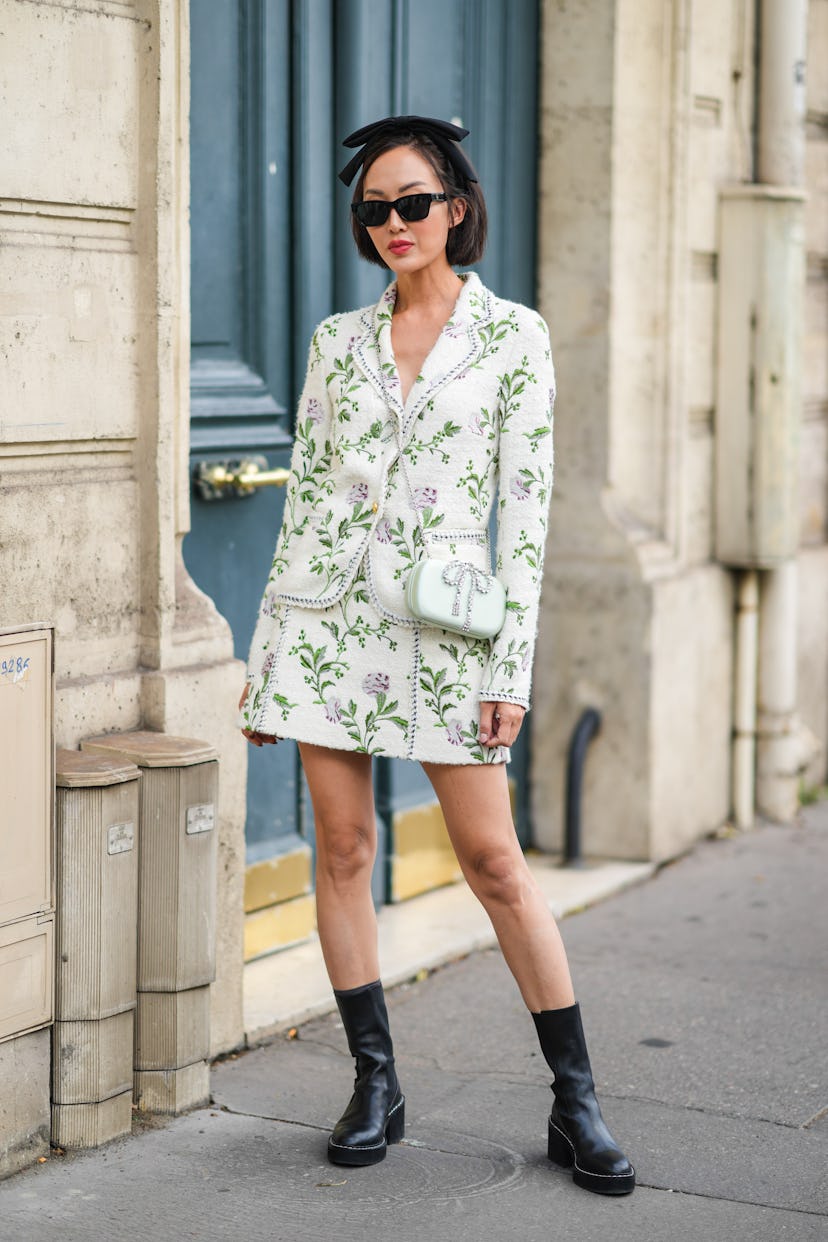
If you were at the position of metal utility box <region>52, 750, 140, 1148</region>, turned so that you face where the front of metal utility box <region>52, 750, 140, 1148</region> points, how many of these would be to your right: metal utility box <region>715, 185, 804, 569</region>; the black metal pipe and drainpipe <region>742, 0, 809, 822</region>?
0

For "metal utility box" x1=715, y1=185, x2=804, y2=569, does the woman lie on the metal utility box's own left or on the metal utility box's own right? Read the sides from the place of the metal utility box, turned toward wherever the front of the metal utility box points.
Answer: on the metal utility box's own right

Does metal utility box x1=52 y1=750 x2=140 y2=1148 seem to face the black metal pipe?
no

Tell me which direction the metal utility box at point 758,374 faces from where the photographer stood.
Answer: facing the viewer and to the right of the viewer

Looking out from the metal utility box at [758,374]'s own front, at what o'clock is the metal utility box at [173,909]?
the metal utility box at [173,909] is roughly at 2 o'clock from the metal utility box at [758,374].

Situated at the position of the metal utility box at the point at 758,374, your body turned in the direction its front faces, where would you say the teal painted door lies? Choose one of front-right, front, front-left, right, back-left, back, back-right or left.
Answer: right

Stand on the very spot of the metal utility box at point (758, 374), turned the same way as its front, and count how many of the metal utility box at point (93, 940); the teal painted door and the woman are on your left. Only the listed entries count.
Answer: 0

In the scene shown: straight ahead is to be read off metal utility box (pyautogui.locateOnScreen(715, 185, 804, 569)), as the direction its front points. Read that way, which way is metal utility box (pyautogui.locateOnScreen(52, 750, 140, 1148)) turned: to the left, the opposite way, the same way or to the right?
the same way

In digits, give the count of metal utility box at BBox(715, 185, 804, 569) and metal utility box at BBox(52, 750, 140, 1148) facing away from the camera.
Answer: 0

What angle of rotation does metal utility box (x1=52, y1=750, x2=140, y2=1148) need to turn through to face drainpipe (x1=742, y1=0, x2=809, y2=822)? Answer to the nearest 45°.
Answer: approximately 90° to its left
